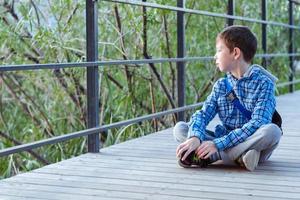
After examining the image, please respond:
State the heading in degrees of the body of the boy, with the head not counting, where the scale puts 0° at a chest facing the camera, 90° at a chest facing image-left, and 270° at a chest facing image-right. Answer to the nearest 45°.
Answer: approximately 45°

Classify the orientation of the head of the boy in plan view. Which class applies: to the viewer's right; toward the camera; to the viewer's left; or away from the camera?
to the viewer's left
